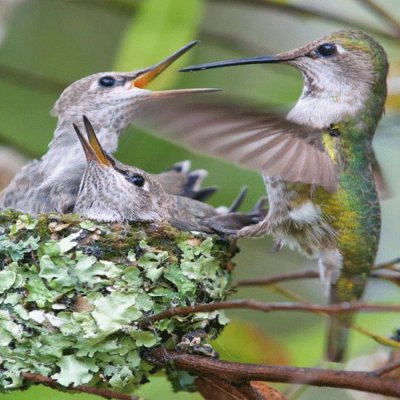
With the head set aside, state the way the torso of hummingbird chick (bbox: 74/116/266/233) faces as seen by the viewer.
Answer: to the viewer's left

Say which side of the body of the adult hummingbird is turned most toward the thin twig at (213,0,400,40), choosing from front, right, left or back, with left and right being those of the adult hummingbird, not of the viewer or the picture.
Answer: right

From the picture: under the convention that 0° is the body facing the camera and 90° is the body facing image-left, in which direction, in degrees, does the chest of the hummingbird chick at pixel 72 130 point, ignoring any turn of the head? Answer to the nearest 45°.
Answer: approximately 270°

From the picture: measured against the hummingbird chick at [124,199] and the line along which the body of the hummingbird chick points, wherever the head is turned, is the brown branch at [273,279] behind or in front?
behind

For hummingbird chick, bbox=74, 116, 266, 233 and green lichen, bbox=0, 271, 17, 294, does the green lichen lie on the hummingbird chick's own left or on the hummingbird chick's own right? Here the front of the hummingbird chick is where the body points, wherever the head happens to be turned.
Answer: on the hummingbird chick's own left

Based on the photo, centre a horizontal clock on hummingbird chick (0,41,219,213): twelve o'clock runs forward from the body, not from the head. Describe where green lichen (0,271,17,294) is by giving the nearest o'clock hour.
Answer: The green lichen is roughly at 3 o'clock from the hummingbird chick.

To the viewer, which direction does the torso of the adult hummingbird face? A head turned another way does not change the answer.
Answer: to the viewer's left

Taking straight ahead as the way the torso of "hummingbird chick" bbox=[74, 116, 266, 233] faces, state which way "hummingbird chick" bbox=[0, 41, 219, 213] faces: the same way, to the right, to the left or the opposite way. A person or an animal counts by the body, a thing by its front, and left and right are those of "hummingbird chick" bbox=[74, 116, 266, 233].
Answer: the opposite way
